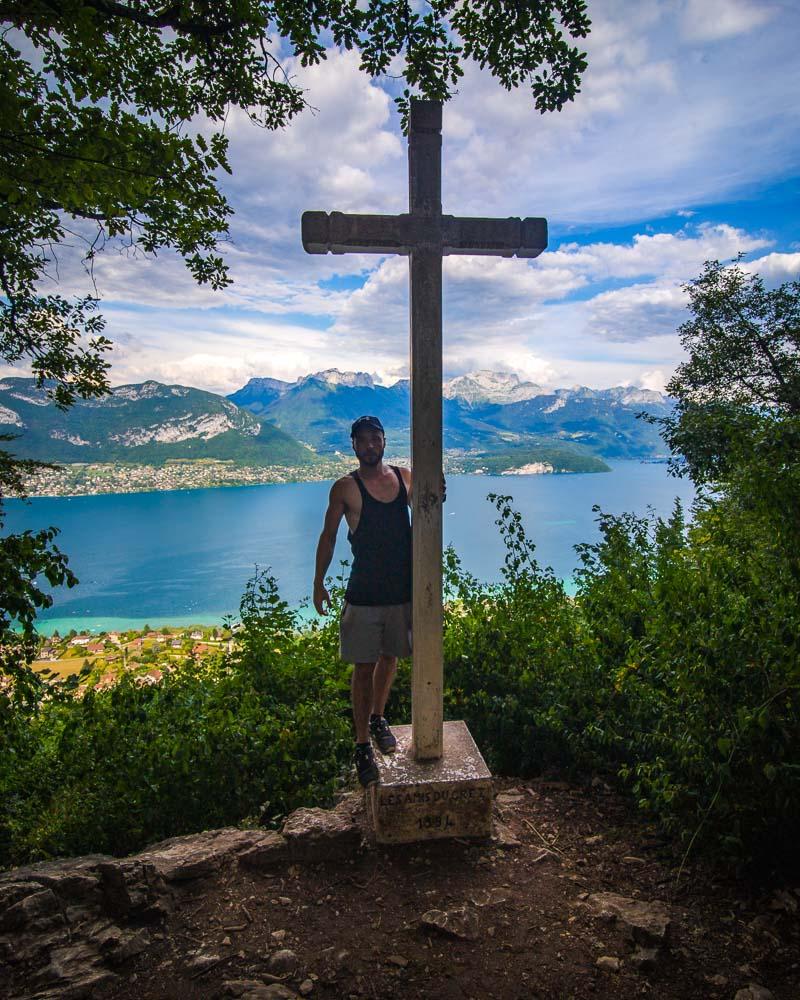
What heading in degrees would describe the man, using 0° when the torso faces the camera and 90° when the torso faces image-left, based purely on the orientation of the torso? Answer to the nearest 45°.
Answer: approximately 0°

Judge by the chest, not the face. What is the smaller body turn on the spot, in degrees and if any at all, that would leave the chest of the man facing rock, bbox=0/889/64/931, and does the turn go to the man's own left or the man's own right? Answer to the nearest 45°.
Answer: approximately 45° to the man's own right

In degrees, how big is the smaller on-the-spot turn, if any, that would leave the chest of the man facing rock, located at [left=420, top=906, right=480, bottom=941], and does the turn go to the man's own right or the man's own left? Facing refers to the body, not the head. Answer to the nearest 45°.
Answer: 0° — they already face it

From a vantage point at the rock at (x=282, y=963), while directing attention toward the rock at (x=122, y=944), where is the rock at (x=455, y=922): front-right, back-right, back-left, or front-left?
back-right

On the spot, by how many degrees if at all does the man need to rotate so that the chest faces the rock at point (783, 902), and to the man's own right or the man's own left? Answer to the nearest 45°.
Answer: approximately 45° to the man's own left
